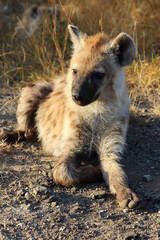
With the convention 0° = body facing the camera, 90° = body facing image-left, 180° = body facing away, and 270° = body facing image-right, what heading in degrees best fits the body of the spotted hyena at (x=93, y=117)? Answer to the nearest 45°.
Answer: approximately 315°

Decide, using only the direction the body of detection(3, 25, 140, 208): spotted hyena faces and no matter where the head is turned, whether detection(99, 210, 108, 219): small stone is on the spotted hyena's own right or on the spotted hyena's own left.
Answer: on the spotted hyena's own right

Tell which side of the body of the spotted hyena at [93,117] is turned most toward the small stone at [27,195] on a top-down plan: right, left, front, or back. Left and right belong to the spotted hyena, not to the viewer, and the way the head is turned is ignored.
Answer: right

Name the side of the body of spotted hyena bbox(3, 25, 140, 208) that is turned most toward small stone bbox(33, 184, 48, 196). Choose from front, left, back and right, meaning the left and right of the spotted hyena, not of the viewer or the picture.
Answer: right
